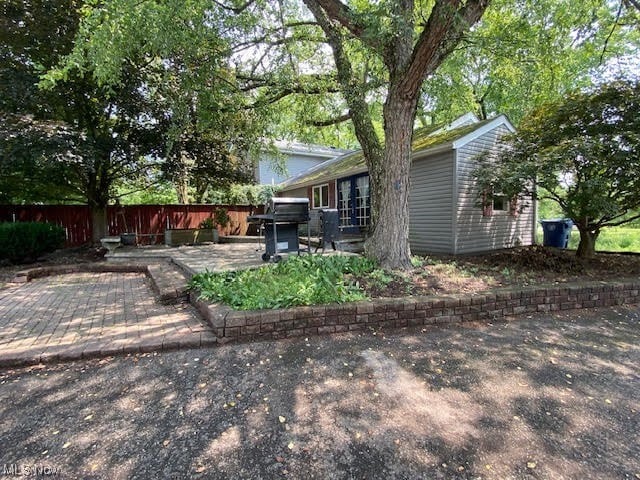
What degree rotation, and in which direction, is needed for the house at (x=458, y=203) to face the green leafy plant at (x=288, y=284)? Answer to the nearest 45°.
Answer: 0° — it already faces it

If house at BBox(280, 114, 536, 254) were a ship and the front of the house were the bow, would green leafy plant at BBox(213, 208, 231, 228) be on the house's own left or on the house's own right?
on the house's own right

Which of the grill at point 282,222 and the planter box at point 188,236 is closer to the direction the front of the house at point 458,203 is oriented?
the grill

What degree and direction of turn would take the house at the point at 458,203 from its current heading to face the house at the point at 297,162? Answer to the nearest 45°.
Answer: approximately 90° to its right

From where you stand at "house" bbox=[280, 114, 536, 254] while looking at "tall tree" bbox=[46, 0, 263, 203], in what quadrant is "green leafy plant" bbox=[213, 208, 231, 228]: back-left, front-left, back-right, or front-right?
front-right

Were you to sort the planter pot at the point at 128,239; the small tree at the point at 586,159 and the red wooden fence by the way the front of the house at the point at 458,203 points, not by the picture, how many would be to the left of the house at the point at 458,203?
1

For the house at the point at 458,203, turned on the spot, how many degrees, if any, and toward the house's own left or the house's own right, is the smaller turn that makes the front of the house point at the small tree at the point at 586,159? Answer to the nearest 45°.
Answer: approximately 90° to the house's own left

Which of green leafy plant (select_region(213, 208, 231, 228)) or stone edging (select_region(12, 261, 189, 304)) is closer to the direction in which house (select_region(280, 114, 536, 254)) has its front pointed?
the stone edging

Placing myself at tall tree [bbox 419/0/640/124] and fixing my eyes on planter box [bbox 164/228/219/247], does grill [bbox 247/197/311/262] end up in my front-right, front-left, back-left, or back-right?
front-left

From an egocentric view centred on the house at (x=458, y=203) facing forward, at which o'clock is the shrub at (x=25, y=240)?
The shrub is roughly at 1 o'clock from the house.

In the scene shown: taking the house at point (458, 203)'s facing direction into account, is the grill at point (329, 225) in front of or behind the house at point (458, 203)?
in front

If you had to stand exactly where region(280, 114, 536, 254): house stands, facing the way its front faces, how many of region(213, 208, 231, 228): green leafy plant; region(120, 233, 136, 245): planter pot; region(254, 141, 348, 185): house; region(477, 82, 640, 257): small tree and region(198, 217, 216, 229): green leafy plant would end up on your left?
1

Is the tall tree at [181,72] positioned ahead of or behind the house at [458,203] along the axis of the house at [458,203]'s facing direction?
ahead

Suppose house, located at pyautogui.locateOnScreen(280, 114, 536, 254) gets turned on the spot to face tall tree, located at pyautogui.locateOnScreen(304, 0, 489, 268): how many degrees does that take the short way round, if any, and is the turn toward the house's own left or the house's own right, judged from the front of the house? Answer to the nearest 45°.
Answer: approximately 45° to the house's own left

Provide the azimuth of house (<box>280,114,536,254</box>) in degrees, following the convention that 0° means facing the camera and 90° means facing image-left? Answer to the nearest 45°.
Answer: approximately 45°

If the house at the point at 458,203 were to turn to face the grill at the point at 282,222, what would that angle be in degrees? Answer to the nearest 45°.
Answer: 0° — it already faces it

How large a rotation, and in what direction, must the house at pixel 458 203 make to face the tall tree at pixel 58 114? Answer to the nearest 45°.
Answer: approximately 45° to its right
